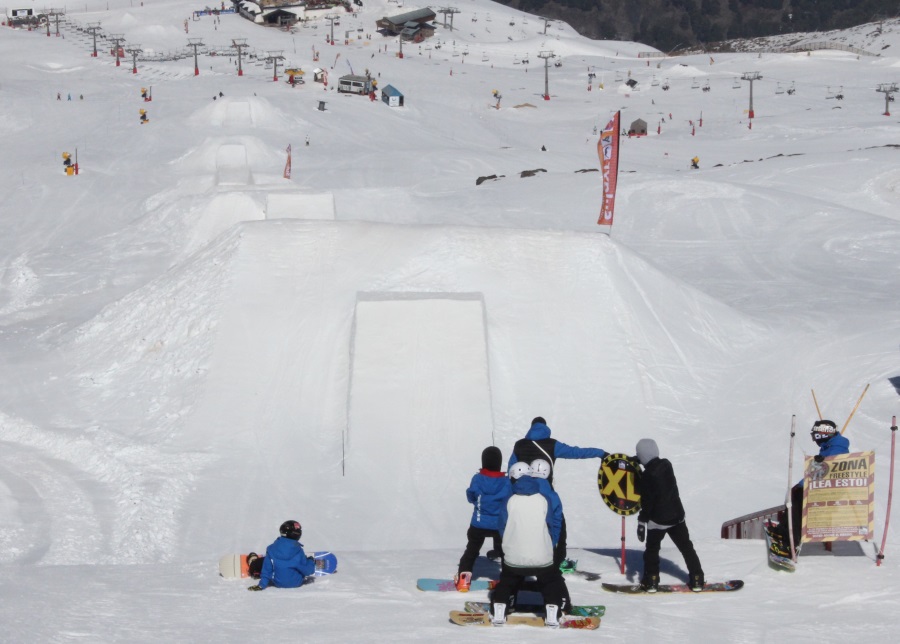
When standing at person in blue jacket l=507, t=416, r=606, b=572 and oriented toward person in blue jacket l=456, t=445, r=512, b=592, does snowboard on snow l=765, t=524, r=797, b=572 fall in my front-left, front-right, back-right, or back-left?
back-left

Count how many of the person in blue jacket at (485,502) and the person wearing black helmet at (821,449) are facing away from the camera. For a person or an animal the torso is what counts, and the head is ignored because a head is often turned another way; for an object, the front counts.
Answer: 1

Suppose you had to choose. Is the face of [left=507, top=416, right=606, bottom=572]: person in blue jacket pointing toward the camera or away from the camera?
away from the camera

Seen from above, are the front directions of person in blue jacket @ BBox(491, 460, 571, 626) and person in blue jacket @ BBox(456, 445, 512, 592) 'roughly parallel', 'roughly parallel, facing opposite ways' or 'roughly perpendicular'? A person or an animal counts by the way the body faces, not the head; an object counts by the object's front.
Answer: roughly parallel

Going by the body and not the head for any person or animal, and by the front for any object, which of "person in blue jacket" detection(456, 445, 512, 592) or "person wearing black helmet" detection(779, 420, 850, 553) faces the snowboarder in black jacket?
the person wearing black helmet

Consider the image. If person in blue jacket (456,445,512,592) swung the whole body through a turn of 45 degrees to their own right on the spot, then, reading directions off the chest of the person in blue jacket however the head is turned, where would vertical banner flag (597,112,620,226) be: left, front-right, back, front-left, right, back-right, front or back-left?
front-left

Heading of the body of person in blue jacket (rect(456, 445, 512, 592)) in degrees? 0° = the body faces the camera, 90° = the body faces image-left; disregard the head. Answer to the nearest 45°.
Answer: approximately 180°

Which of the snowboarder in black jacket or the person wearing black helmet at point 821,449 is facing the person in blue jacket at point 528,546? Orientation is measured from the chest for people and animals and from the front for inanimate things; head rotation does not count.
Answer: the person wearing black helmet

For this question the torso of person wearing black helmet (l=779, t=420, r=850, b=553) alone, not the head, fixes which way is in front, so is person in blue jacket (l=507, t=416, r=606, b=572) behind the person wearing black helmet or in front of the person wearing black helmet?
in front

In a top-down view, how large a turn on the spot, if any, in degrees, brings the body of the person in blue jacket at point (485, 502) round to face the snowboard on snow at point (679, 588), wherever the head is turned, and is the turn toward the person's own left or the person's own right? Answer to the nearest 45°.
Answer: approximately 90° to the person's own right

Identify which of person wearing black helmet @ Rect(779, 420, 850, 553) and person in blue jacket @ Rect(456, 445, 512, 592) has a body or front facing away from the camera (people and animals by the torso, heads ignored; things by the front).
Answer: the person in blue jacket

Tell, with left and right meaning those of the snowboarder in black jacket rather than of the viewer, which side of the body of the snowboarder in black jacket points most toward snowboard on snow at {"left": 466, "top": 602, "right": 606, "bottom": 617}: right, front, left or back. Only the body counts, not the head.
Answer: left

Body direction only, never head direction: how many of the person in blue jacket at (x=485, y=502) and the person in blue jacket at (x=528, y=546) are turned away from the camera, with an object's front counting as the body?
2

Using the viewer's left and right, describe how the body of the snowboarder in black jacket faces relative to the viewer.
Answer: facing away from the viewer and to the left of the viewer

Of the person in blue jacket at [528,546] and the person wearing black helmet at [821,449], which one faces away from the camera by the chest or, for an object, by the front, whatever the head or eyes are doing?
the person in blue jacket

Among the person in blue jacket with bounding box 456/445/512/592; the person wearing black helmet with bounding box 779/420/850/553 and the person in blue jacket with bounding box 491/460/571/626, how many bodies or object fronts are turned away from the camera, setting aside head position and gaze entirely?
2

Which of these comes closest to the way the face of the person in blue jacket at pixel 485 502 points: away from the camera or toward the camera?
away from the camera

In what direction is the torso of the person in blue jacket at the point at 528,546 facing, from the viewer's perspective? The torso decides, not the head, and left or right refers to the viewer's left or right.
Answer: facing away from the viewer

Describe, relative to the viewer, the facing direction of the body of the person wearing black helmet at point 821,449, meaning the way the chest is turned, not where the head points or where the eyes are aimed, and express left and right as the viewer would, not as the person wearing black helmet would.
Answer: facing the viewer and to the left of the viewer
